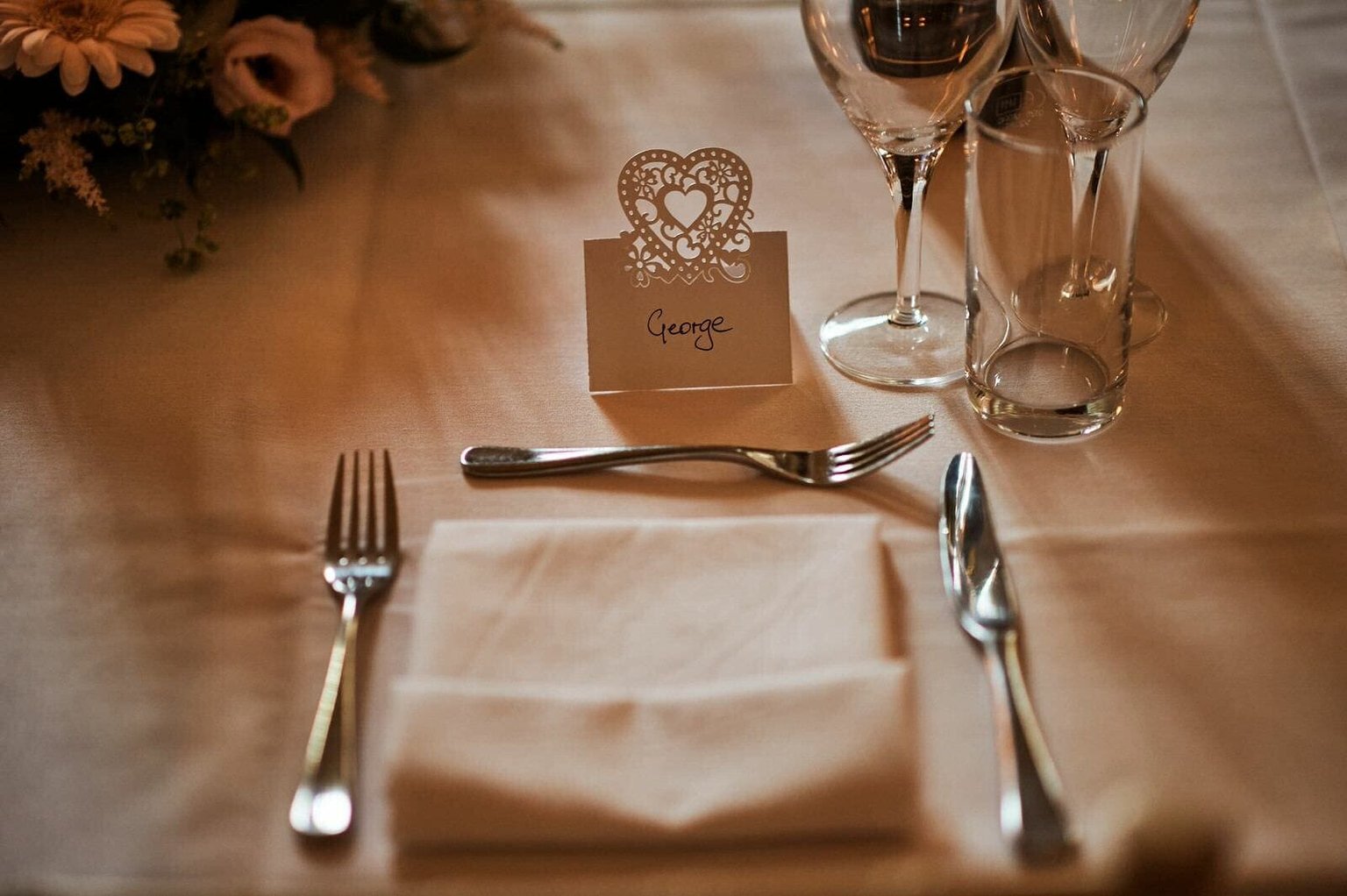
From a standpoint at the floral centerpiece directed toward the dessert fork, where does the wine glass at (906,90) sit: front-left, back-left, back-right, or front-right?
front-left

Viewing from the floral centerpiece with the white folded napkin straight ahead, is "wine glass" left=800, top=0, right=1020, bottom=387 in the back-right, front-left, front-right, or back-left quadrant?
front-left

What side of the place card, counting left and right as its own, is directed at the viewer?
front
